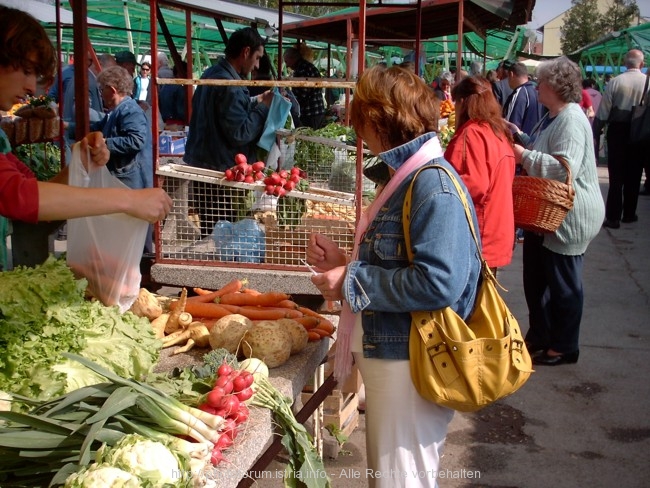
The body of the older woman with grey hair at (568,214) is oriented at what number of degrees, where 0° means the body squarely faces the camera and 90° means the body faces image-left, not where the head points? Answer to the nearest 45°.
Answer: approximately 90°

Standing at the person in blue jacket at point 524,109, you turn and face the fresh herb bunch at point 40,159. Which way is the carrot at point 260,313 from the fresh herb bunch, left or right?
left

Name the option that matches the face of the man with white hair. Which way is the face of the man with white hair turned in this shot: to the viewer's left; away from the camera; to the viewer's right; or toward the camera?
away from the camera

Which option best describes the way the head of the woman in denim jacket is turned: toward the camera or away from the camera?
away from the camera

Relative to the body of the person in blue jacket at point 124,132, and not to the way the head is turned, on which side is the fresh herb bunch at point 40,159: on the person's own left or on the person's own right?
on the person's own right

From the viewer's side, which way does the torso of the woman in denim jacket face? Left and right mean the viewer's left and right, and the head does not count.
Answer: facing to the left of the viewer

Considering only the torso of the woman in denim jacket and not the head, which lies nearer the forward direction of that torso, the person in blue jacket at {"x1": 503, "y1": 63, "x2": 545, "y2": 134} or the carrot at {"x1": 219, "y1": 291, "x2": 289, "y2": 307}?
the carrot

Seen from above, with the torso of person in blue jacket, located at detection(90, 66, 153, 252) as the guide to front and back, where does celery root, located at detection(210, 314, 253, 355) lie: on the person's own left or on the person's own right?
on the person's own left

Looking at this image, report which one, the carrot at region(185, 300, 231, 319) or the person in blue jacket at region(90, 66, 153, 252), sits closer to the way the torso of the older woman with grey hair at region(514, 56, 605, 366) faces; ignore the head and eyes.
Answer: the person in blue jacket
